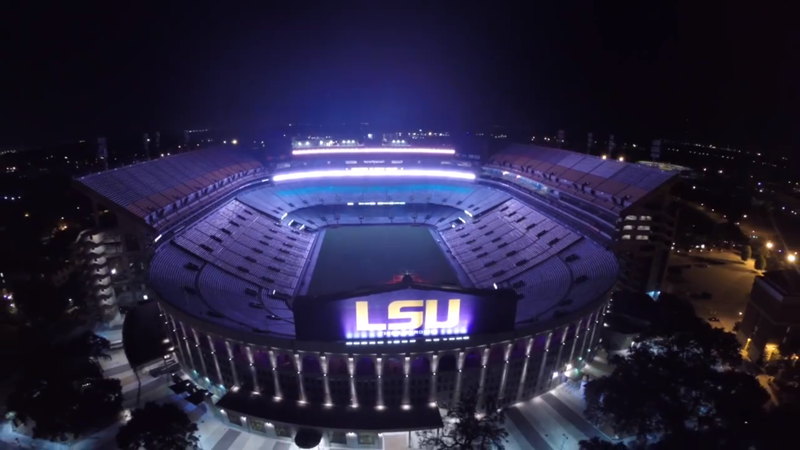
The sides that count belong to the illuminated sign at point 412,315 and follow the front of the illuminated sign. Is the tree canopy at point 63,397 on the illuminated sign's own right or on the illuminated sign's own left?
on the illuminated sign's own right

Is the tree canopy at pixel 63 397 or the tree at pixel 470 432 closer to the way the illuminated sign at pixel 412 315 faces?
the tree

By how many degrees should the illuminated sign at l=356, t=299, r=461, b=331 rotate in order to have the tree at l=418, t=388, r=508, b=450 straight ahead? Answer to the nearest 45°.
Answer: approximately 45° to its left

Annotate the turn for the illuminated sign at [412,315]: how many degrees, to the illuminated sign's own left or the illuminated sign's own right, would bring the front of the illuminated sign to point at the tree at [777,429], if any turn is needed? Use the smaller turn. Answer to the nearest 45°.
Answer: approximately 90° to the illuminated sign's own left

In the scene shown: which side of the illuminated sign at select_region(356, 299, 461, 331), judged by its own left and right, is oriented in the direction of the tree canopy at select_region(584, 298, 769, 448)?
left

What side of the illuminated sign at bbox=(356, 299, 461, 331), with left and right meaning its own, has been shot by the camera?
front

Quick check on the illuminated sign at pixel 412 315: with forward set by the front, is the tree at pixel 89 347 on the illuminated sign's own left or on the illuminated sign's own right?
on the illuminated sign's own right

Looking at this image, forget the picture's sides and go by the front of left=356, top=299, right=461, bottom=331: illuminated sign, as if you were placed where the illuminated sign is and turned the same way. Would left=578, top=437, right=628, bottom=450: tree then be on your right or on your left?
on your left

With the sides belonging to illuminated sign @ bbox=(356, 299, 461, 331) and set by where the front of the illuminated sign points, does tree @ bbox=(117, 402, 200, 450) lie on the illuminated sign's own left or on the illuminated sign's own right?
on the illuminated sign's own right
